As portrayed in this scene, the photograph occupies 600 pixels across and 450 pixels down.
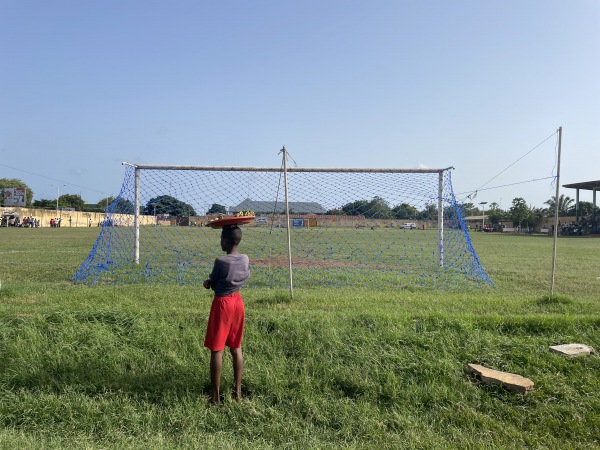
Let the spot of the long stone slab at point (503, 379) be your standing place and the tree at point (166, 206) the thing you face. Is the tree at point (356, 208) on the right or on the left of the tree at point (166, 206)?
right

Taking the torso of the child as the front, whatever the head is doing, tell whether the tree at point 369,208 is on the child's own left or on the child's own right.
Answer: on the child's own right

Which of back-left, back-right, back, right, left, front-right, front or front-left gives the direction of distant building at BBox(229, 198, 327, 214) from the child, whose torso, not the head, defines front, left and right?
front-right

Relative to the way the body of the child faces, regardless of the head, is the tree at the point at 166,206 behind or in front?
in front

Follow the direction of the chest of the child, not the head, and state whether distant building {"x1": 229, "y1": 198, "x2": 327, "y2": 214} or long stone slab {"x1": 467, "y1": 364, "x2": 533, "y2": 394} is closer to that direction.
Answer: the distant building

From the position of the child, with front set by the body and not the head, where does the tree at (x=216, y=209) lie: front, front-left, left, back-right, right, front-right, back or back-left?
front-right

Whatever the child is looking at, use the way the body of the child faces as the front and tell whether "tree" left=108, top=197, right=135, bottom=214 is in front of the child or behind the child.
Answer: in front

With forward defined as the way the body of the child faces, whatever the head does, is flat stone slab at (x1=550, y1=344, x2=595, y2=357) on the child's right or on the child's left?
on the child's right

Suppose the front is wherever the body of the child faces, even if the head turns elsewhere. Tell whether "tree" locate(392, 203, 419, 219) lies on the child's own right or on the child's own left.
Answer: on the child's own right

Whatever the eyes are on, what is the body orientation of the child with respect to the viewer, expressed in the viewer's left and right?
facing away from the viewer and to the left of the viewer

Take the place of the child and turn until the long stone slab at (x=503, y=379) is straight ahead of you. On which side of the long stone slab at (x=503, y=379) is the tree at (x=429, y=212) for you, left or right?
left
